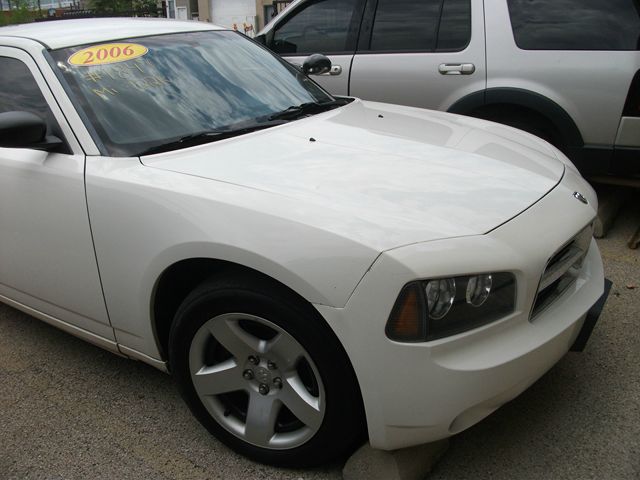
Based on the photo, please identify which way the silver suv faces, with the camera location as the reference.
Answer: facing to the left of the viewer

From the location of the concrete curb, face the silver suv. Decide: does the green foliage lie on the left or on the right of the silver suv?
left

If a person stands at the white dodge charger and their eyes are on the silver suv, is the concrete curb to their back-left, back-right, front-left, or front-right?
back-right

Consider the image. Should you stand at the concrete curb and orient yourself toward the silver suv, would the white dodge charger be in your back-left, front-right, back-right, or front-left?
front-left

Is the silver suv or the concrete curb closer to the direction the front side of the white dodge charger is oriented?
the concrete curb

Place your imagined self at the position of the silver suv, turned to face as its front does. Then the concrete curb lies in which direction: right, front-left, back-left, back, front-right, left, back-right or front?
left

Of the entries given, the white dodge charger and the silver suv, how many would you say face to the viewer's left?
1

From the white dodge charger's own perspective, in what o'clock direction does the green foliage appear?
The green foliage is roughly at 7 o'clock from the white dodge charger.

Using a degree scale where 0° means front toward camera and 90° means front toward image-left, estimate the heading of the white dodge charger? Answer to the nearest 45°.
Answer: approximately 315°

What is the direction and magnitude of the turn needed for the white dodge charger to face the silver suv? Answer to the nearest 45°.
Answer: approximately 90° to its left

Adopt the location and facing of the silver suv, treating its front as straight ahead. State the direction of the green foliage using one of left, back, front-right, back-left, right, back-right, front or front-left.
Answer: front-right

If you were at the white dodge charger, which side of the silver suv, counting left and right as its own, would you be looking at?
left
